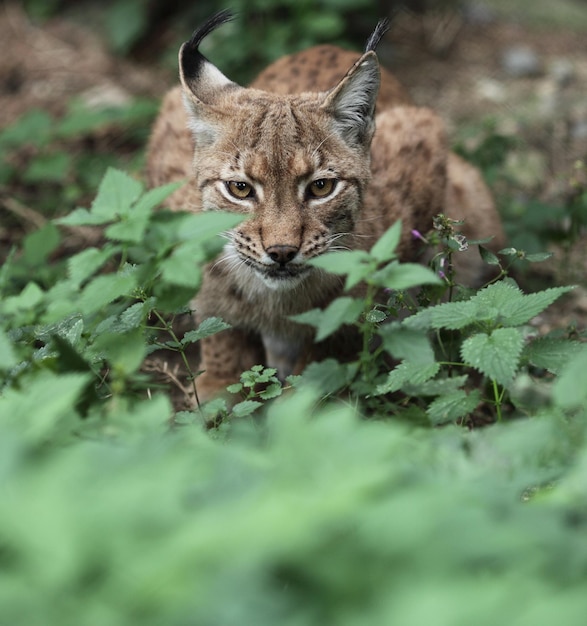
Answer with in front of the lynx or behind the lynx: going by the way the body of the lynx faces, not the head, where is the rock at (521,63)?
behind

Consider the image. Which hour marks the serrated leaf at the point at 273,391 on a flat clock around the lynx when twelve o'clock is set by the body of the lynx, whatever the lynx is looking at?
The serrated leaf is roughly at 12 o'clock from the lynx.

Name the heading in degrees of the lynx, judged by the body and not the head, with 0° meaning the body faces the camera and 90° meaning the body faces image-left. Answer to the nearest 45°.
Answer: approximately 0°

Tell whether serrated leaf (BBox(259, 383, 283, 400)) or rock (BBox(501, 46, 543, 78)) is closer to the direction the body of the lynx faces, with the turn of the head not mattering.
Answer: the serrated leaf

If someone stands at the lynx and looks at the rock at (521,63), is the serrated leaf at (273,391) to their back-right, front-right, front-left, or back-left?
back-right

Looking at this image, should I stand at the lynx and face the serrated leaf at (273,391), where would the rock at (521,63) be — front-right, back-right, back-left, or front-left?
back-left
